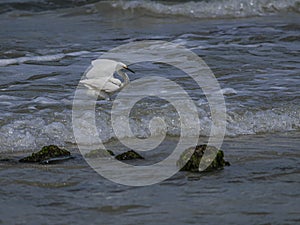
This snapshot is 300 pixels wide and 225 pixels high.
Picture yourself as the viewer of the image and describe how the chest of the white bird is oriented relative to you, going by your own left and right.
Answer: facing to the right of the viewer

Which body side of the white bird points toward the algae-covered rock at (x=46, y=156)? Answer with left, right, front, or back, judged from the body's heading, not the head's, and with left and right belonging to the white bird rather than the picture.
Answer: right

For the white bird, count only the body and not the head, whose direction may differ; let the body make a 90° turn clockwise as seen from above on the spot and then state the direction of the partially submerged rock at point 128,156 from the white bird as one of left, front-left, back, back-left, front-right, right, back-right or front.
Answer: front

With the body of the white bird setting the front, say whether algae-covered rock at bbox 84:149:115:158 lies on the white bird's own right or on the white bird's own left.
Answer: on the white bird's own right

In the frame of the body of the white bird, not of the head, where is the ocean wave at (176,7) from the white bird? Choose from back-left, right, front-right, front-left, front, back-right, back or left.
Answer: left
